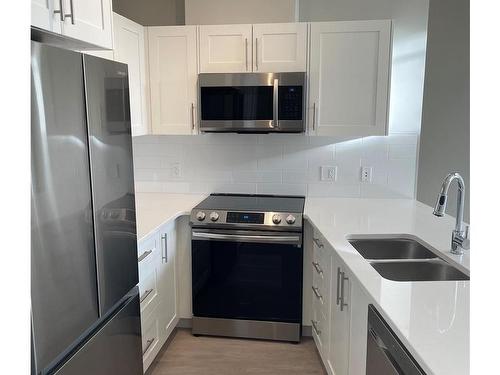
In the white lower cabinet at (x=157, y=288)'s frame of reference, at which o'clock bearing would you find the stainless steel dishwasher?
The stainless steel dishwasher is roughly at 2 o'clock from the white lower cabinet.

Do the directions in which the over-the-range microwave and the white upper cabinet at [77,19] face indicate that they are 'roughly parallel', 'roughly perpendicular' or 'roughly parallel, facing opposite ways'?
roughly perpendicular

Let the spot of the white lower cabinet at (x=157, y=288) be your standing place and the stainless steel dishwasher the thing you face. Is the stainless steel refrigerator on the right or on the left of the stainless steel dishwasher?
right

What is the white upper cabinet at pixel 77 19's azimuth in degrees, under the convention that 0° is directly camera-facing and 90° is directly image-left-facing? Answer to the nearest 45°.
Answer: approximately 315°

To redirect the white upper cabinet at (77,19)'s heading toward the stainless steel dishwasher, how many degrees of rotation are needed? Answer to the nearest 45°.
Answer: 0° — it already faces it

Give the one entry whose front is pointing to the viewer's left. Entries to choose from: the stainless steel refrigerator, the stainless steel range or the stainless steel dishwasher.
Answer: the stainless steel dishwasher

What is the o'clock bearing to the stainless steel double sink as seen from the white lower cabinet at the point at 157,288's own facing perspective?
The stainless steel double sink is roughly at 1 o'clock from the white lower cabinet.

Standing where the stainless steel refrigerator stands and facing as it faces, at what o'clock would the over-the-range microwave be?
The over-the-range microwave is roughly at 9 o'clock from the stainless steel refrigerator.
